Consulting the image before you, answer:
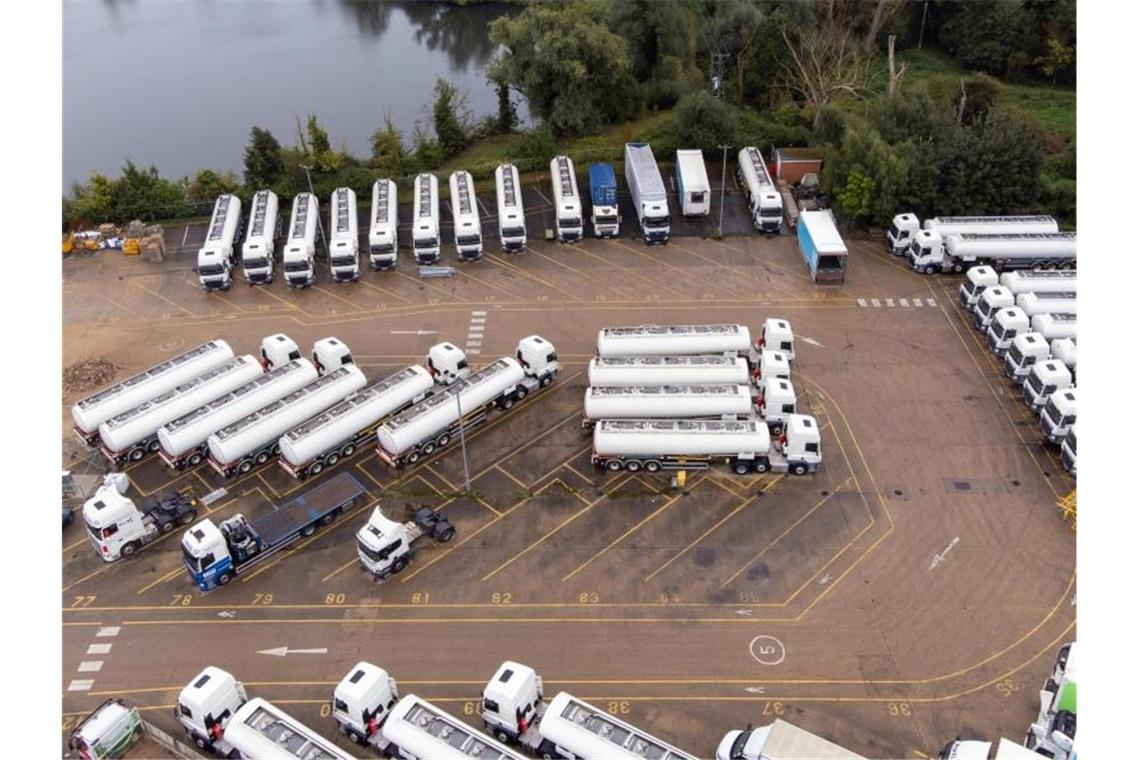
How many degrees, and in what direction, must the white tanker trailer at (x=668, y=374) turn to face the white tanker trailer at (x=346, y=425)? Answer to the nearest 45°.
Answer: approximately 180°

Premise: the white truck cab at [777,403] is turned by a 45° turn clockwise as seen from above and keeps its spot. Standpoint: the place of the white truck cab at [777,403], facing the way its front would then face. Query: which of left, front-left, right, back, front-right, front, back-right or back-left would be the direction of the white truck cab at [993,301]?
left

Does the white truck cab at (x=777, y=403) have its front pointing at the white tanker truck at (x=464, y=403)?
no

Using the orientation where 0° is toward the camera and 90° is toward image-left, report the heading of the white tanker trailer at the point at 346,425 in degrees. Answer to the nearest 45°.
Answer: approximately 225°

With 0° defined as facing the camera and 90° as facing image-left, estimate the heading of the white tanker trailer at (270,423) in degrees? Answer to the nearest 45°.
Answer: approximately 225°

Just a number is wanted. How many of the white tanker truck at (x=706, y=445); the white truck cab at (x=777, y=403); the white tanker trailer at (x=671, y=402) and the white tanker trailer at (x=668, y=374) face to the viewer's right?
4

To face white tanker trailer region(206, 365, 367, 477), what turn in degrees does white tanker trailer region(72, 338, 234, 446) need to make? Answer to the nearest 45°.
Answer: approximately 90° to its right

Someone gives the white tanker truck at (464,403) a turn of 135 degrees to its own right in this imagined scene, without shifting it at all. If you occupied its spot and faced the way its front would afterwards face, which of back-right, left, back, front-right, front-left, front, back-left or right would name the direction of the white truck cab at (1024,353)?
left

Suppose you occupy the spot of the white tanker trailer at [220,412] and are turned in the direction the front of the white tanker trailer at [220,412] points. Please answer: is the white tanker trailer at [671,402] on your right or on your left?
on your right

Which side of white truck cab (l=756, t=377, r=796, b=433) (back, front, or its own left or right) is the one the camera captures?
right

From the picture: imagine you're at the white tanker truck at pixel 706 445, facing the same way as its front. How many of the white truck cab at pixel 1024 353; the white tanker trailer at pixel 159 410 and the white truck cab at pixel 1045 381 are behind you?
1

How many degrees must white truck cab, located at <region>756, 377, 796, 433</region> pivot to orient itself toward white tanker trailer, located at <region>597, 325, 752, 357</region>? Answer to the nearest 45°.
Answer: approximately 135° to its left

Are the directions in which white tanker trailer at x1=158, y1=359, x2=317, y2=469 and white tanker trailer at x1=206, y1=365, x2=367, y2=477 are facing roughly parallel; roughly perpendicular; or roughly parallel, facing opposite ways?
roughly parallel

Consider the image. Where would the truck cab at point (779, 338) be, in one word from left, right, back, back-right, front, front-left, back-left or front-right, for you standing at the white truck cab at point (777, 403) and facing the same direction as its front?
left

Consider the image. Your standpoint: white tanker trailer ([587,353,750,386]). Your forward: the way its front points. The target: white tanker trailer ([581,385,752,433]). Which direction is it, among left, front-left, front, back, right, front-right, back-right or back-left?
right

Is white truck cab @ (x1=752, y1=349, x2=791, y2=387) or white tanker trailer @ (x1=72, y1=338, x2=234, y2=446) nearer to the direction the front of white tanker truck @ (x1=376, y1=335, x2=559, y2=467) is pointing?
the white truck cab

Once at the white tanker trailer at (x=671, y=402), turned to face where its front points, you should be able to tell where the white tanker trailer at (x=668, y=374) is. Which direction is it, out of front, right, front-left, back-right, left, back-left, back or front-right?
left

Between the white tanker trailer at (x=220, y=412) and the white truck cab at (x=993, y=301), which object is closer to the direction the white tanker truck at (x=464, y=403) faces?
the white truck cab

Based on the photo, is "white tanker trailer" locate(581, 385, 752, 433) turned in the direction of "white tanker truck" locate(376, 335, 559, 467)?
no

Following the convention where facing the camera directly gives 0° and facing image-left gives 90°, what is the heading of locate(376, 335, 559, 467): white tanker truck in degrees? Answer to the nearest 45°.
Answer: approximately 225°
